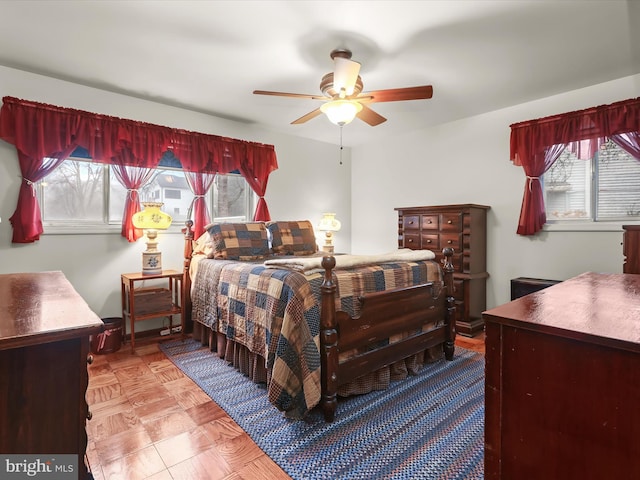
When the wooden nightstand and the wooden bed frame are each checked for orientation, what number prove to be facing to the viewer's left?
0

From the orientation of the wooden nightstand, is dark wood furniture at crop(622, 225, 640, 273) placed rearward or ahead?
ahead

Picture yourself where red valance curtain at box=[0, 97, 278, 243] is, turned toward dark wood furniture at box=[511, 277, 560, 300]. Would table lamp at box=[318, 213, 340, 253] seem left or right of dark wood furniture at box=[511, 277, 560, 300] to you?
left

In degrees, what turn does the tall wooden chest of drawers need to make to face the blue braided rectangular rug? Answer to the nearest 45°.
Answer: approximately 45° to its left

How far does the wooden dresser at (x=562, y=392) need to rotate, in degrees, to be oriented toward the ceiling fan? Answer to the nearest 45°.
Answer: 0° — it already faces it

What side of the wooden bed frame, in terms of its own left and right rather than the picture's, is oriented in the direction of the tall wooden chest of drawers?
left

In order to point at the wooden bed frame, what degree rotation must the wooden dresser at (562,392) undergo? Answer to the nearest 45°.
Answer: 0° — it already faces it

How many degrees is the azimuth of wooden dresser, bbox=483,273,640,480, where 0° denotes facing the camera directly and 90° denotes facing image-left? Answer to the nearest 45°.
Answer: approximately 135°

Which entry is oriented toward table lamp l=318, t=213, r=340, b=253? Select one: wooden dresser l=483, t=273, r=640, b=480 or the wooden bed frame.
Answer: the wooden dresser

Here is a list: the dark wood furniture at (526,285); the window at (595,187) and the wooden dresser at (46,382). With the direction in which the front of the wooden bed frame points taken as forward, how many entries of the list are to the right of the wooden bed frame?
1

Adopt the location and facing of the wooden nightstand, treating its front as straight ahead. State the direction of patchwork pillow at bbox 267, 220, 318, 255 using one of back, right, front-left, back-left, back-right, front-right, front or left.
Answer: front-left
